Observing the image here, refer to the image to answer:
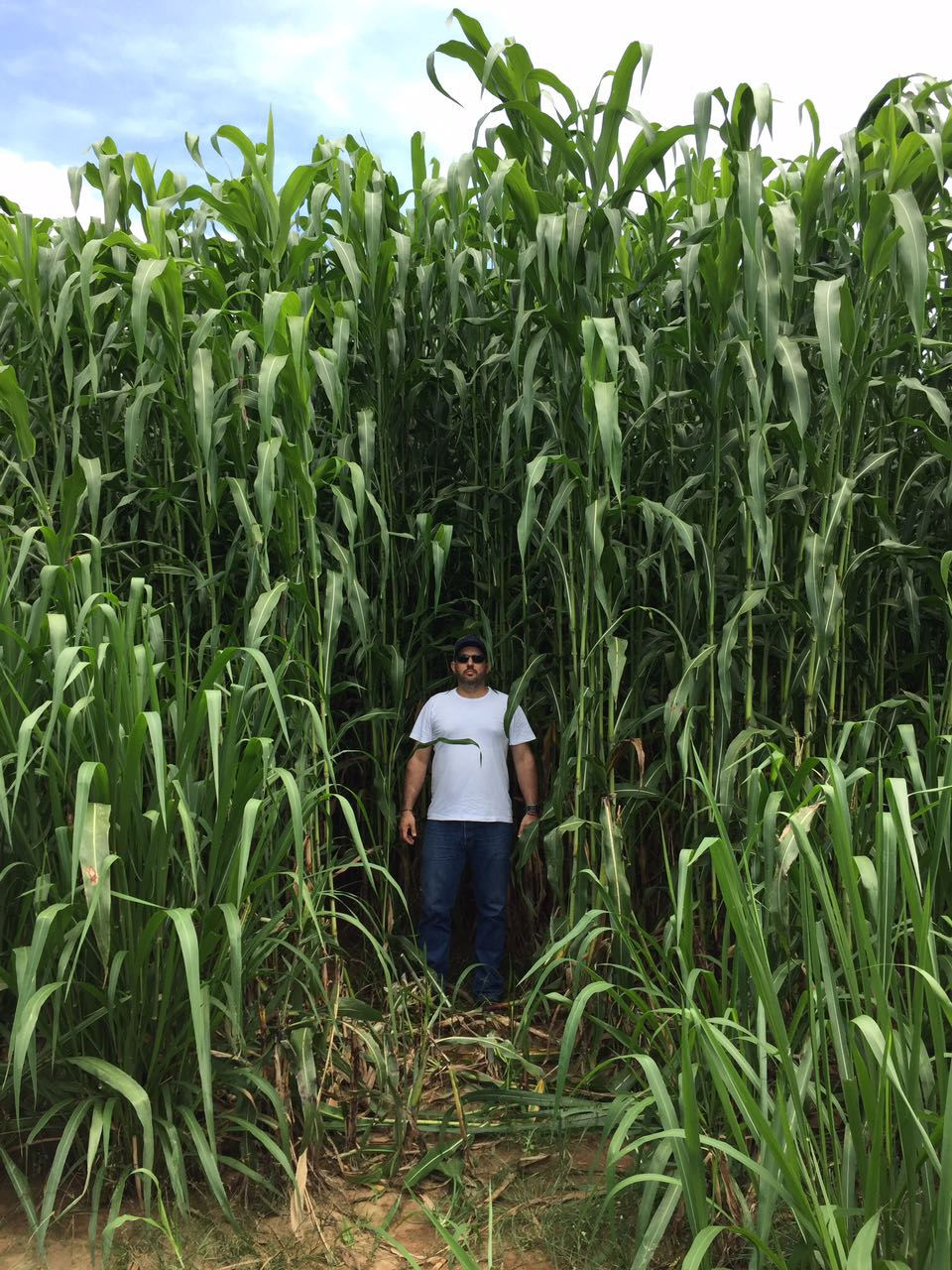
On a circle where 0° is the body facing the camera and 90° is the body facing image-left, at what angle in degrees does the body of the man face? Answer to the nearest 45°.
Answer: approximately 0°
